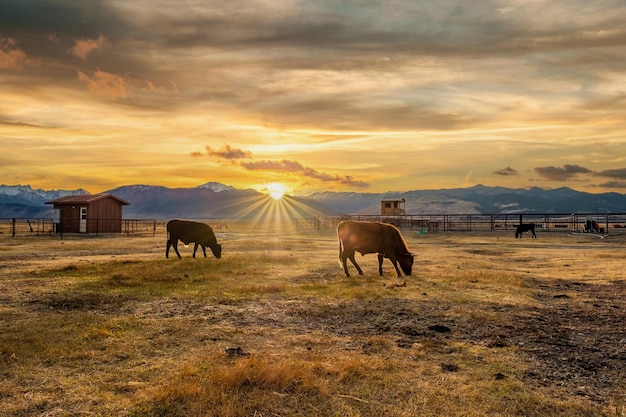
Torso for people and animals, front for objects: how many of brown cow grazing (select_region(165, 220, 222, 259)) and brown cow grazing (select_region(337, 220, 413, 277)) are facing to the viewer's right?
2

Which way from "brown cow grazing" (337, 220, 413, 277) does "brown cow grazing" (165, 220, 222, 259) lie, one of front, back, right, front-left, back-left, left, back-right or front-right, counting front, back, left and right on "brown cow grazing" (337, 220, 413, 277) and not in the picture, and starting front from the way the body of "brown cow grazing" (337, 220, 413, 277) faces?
back-left

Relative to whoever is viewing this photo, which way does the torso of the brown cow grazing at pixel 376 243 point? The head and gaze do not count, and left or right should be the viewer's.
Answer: facing to the right of the viewer

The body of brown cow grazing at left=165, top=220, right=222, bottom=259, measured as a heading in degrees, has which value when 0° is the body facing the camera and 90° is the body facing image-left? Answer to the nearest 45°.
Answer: approximately 270°

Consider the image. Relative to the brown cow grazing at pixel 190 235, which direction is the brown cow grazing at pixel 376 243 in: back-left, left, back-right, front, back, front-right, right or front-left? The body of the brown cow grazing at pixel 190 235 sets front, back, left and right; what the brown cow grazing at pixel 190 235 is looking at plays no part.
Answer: front-right

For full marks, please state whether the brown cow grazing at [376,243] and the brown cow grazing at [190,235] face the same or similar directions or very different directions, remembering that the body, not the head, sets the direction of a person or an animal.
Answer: same or similar directions
